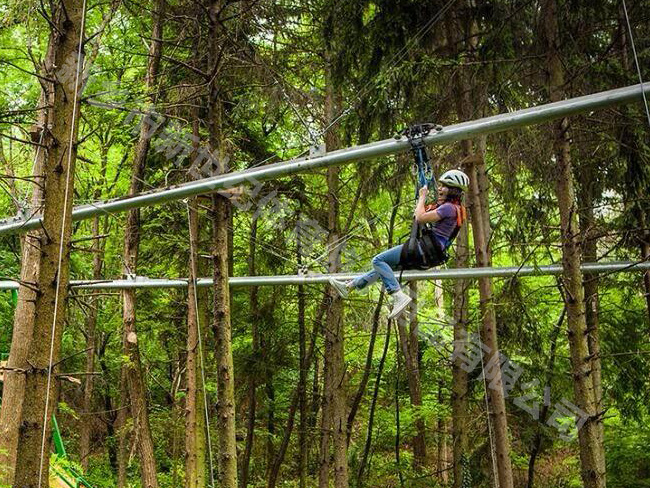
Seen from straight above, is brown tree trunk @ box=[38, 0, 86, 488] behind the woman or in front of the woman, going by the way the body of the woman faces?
in front

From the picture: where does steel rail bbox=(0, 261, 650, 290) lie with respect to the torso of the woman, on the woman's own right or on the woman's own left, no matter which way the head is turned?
on the woman's own right

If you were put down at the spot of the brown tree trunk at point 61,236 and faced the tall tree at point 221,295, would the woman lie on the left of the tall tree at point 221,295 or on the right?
right

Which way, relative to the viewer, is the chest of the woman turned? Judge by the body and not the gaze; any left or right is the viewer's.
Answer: facing to the left of the viewer

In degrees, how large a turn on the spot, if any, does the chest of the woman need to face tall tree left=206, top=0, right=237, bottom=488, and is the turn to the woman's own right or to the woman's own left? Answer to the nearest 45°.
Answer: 0° — they already face it

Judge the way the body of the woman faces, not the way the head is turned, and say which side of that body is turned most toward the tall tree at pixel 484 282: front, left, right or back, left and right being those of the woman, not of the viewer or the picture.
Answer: right
